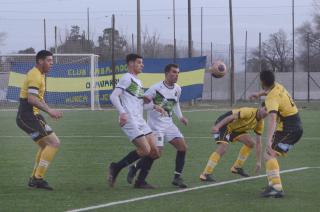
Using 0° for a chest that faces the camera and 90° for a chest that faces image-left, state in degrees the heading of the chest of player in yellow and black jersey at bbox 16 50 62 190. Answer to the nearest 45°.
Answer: approximately 270°

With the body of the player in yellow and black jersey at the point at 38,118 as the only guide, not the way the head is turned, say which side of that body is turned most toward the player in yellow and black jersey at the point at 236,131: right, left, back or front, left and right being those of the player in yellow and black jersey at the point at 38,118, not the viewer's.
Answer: front

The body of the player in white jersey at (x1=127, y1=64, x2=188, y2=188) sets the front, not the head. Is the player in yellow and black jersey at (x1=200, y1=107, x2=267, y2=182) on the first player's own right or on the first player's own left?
on the first player's own left

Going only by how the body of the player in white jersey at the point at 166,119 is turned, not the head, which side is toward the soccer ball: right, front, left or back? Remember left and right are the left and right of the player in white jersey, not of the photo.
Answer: left

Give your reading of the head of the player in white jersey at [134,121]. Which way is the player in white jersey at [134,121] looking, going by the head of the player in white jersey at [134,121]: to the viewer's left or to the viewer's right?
to the viewer's right

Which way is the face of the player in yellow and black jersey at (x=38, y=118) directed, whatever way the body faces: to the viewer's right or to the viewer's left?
to the viewer's right

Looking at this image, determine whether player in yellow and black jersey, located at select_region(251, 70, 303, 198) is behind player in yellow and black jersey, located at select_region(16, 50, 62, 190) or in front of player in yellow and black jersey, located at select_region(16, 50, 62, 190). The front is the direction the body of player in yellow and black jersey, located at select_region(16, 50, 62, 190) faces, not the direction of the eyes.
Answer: in front

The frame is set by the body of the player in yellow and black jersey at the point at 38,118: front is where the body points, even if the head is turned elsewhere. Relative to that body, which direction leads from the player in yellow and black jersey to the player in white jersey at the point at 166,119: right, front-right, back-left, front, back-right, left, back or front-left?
front

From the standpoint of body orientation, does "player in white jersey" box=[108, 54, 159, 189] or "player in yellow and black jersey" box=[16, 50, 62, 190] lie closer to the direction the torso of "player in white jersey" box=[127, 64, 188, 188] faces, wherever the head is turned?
the player in white jersey

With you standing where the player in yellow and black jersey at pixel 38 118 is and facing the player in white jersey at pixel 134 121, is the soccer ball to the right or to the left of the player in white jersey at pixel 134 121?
left

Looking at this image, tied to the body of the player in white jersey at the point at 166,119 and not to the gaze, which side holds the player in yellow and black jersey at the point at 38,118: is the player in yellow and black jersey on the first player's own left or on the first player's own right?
on the first player's own right
